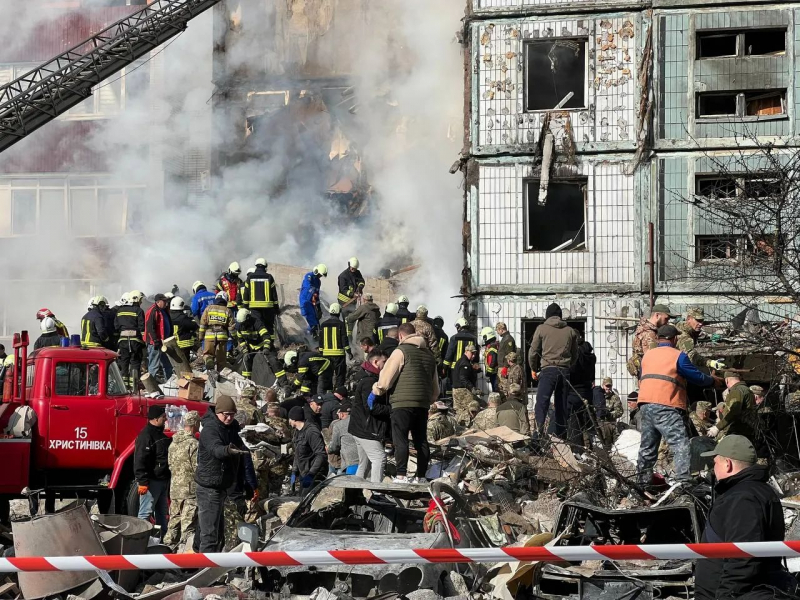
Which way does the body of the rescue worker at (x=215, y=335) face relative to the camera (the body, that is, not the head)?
away from the camera

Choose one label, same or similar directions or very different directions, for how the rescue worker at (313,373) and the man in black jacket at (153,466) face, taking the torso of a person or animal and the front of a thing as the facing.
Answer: very different directions

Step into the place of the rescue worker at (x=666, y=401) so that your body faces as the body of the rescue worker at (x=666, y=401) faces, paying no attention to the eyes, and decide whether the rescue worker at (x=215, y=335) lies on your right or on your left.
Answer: on your left

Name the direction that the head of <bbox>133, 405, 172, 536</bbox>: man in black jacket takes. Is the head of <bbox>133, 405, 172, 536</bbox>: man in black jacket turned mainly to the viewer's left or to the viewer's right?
to the viewer's right

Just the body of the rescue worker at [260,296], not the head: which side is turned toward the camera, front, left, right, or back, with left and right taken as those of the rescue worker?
back
